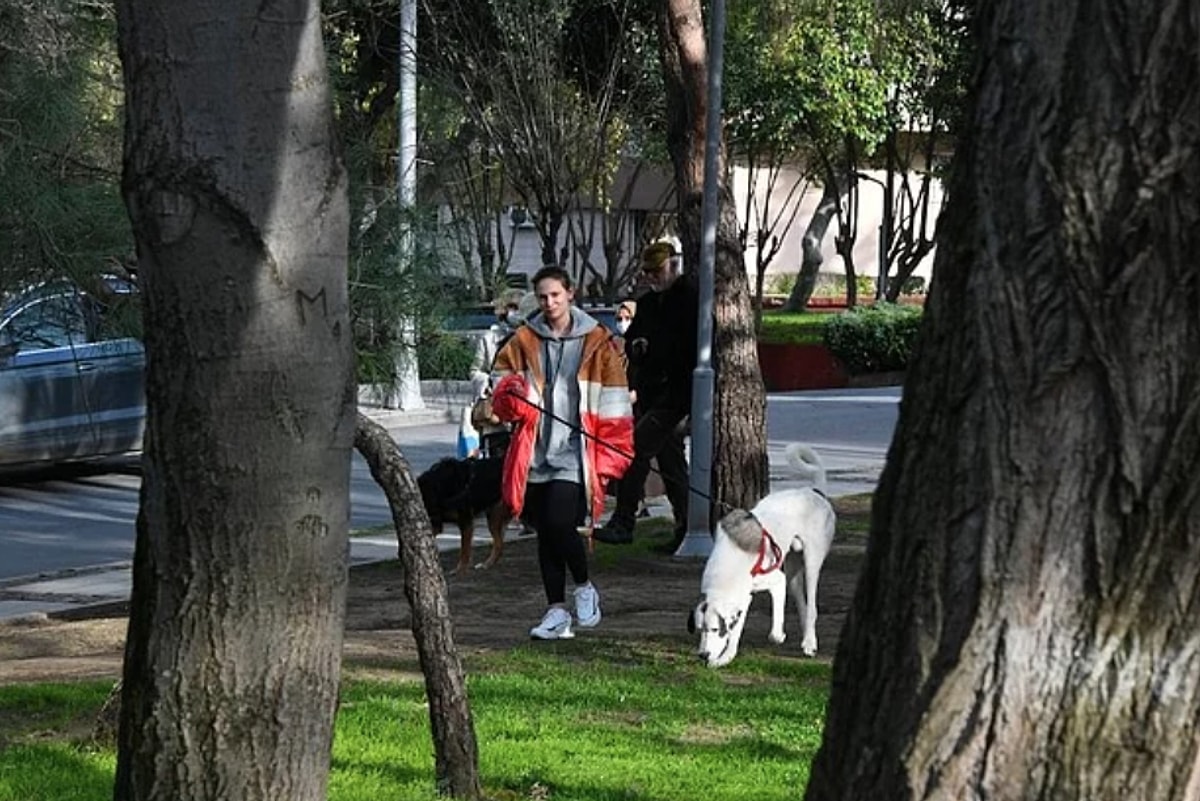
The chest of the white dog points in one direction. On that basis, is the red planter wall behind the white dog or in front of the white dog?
behind

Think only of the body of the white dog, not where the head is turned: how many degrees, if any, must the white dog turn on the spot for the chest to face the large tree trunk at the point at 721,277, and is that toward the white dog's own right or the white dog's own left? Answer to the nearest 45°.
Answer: approximately 135° to the white dog's own right

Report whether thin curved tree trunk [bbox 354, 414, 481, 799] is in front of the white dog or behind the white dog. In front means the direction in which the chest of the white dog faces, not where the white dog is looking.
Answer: in front

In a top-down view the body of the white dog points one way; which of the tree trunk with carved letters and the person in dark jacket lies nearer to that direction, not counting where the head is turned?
the tree trunk with carved letters

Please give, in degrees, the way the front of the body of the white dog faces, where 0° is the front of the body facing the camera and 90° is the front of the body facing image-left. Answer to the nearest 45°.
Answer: approximately 45°

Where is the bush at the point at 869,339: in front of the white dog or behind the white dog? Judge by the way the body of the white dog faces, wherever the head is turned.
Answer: behind
